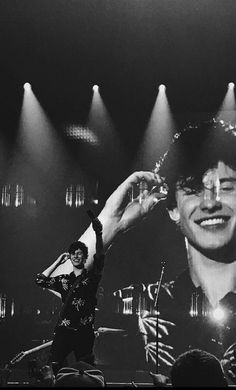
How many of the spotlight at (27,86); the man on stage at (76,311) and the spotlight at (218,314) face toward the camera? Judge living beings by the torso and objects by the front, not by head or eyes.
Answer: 3

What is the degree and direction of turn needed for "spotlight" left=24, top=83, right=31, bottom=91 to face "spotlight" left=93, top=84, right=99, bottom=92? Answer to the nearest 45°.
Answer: approximately 90° to its left

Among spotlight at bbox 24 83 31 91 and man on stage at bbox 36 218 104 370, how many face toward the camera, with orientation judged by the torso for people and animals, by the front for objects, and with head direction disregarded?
2

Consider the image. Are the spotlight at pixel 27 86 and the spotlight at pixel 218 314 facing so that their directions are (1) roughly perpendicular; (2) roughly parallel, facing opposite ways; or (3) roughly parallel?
roughly parallel

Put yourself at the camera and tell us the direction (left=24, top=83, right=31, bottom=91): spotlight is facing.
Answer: facing the viewer

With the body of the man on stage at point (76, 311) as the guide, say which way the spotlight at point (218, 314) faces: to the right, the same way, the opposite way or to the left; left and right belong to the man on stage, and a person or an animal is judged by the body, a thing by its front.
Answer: the same way

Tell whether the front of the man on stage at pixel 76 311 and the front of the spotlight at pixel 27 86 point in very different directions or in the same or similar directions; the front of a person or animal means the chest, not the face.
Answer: same or similar directions

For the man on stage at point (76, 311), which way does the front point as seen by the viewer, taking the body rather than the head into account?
toward the camera

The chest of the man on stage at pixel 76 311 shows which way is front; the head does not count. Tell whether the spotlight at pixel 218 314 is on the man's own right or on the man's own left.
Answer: on the man's own left

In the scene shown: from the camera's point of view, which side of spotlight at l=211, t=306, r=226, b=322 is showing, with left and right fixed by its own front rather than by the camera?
front
